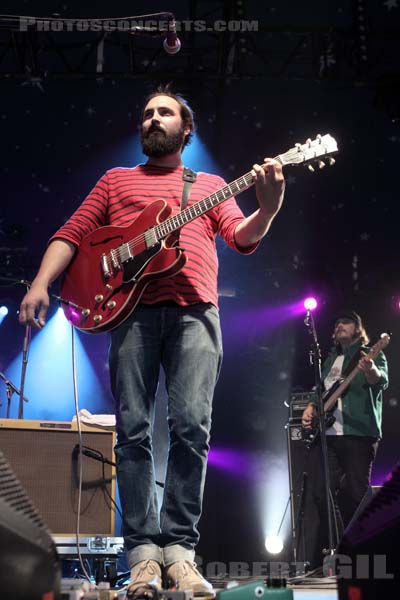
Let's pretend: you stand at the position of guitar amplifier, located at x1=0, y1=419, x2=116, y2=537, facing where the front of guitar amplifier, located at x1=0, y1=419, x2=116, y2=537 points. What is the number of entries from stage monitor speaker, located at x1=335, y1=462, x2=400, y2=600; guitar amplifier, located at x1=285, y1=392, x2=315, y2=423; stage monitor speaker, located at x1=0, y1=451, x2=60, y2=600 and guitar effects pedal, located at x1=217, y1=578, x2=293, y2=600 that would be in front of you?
3

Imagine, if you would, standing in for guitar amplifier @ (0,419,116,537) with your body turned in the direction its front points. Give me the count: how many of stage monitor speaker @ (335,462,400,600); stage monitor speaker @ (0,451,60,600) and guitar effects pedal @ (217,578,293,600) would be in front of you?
3

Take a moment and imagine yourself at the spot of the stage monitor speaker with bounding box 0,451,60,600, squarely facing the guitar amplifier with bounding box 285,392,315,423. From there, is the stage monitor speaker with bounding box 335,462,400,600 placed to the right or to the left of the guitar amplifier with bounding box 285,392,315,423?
right

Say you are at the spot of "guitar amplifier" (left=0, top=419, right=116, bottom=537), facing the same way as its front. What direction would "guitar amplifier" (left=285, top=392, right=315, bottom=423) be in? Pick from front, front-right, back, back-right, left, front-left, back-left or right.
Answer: back-left

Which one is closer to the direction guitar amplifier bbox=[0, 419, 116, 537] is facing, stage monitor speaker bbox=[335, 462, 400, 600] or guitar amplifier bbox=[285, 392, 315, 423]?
the stage monitor speaker

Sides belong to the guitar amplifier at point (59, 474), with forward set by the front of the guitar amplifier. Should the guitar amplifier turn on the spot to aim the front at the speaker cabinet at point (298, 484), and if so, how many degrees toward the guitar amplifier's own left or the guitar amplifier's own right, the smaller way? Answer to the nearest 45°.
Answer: approximately 135° to the guitar amplifier's own left

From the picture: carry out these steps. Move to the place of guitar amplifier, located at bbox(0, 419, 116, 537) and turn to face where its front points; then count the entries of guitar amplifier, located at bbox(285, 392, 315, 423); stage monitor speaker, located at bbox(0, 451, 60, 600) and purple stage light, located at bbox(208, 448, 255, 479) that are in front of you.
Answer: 1

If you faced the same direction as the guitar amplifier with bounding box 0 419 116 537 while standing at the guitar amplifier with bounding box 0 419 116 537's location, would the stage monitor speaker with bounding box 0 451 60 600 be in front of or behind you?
in front

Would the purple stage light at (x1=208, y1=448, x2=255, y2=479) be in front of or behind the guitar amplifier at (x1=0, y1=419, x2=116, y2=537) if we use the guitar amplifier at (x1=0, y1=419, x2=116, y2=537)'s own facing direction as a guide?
behind

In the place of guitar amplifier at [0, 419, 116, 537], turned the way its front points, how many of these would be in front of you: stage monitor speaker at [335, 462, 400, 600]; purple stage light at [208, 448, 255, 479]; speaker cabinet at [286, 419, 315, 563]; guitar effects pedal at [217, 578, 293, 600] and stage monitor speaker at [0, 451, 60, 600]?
3

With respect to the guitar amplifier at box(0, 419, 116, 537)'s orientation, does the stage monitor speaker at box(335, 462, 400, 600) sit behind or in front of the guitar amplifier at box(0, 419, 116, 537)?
in front

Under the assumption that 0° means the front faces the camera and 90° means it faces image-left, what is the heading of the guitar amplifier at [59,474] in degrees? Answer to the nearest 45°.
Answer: approximately 0°
